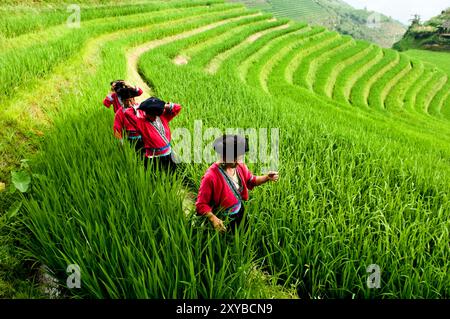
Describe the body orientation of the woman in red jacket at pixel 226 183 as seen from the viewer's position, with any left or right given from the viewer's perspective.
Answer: facing the viewer and to the right of the viewer

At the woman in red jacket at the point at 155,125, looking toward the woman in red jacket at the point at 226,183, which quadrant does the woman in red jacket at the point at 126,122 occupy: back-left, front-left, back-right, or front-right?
back-right

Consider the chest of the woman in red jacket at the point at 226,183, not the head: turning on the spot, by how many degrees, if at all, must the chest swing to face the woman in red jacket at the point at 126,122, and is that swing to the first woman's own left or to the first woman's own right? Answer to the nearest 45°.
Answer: approximately 180°

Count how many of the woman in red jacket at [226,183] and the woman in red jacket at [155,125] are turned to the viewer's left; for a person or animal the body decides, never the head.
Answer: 0

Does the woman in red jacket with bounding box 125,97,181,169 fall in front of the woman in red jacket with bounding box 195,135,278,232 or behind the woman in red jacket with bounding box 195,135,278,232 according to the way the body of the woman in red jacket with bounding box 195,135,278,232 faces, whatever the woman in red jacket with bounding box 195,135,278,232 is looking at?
behind
